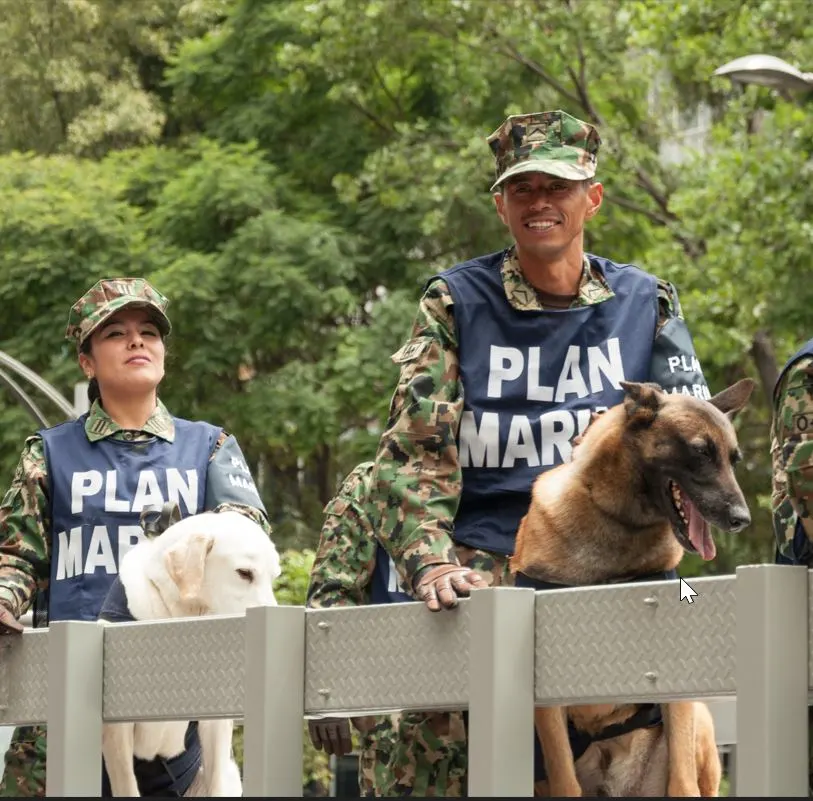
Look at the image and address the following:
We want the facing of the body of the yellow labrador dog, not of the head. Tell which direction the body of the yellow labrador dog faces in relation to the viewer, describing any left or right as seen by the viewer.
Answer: facing the viewer and to the right of the viewer

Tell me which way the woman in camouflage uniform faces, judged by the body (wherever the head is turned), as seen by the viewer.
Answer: toward the camera

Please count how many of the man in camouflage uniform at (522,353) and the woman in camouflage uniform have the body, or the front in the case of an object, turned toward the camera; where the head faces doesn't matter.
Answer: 2

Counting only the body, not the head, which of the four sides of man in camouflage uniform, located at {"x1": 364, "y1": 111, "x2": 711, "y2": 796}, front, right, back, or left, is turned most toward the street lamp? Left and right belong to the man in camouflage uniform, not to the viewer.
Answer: back

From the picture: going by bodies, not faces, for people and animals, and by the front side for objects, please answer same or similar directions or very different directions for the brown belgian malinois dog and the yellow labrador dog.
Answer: same or similar directions

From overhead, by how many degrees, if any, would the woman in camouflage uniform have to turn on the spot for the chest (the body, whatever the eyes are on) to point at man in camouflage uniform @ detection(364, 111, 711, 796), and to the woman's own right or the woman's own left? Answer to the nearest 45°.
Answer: approximately 45° to the woman's own left

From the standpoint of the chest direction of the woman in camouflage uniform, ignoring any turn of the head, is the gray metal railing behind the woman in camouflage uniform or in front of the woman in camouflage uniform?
in front

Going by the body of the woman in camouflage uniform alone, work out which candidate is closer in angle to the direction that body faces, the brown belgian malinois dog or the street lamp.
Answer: the brown belgian malinois dog

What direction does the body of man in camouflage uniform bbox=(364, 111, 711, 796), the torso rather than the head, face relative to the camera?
toward the camera
